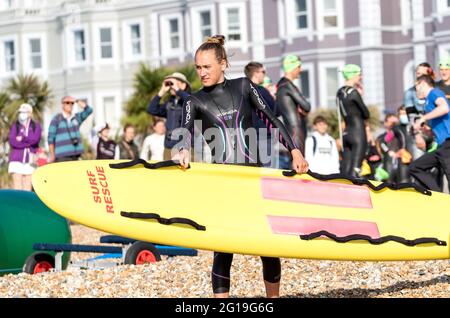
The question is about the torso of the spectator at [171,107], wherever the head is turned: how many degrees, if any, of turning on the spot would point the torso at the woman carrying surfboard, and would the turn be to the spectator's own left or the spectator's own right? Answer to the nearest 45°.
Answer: approximately 45° to the spectator's own left

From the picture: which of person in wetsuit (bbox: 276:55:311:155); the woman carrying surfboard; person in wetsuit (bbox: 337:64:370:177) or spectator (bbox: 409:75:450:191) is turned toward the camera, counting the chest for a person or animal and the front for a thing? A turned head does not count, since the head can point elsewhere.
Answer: the woman carrying surfboard

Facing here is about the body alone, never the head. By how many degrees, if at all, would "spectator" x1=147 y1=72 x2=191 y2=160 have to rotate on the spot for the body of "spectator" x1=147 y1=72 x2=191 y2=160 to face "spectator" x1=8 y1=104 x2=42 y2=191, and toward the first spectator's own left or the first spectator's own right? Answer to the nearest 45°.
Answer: approximately 90° to the first spectator's own right

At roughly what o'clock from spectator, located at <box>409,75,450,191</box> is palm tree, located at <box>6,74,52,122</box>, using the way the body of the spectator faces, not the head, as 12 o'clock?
The palm tree is roughly at 2 o'clock from the spectator.
